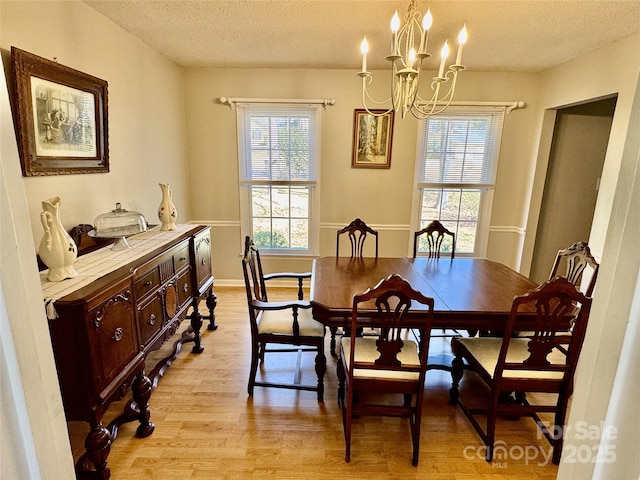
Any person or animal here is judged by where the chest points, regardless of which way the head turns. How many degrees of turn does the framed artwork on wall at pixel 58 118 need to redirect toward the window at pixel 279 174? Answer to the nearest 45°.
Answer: approximately 90° to its left

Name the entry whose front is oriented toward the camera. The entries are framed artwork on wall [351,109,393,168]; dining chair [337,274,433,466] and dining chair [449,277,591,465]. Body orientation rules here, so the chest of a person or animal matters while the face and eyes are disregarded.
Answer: the framed artwork on wall

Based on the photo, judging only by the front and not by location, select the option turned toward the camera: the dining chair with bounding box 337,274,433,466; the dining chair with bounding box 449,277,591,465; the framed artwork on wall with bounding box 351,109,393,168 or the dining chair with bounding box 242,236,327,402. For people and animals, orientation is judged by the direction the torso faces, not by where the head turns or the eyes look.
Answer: the framed artwork on wall

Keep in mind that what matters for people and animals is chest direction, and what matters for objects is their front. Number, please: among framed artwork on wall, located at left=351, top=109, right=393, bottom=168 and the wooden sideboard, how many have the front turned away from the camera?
0

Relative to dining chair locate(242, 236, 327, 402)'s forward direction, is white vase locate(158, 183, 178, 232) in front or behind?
behind

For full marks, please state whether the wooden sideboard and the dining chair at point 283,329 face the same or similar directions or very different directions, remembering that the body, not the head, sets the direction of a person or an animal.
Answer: same or similar directions

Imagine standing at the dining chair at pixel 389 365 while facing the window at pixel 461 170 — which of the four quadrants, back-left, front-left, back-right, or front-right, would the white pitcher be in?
back-left

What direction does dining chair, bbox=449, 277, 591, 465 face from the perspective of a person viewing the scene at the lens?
facing away from the viewer and to the left of the viewer

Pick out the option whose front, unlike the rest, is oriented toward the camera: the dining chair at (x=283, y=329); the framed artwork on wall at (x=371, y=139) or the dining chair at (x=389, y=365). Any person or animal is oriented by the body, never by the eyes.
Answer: the framed artwork on wall

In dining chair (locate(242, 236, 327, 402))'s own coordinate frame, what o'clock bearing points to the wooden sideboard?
The wooden sideboard is roughly at 5 o'clock from the dining chair.

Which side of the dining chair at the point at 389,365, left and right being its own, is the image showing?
back

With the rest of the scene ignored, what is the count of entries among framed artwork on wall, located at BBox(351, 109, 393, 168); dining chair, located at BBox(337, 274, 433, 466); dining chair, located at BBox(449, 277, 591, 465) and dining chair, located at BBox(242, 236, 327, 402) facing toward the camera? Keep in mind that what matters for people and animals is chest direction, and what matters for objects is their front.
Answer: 1

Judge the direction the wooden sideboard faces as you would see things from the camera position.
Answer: facing the viewer and to the right of the viewer

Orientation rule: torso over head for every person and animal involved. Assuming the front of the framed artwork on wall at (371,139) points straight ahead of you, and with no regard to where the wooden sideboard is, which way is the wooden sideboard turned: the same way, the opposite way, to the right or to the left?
to the left

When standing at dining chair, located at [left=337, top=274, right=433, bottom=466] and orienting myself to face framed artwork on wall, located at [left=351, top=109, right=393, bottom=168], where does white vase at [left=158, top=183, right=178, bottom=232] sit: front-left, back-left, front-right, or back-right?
front-left

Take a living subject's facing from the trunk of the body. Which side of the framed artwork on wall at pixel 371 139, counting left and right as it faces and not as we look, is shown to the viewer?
front

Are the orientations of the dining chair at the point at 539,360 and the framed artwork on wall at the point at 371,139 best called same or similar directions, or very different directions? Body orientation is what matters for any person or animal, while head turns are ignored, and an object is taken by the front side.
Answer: very different directions

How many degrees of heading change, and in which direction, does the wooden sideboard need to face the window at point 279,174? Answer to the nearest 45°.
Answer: approximately 90° to its left

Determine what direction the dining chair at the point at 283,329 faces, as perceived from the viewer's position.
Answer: facing to the right of the viewer
